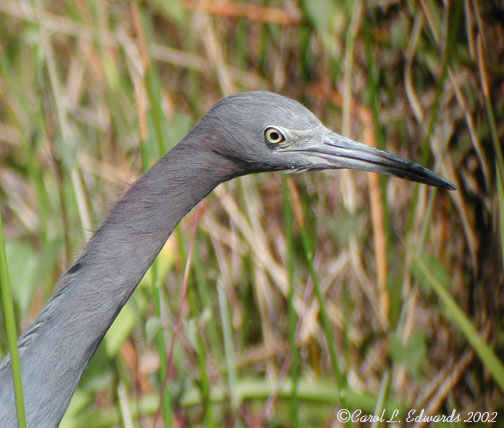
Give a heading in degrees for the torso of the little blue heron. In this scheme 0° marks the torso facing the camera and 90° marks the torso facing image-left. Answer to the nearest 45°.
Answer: approximately 270°
